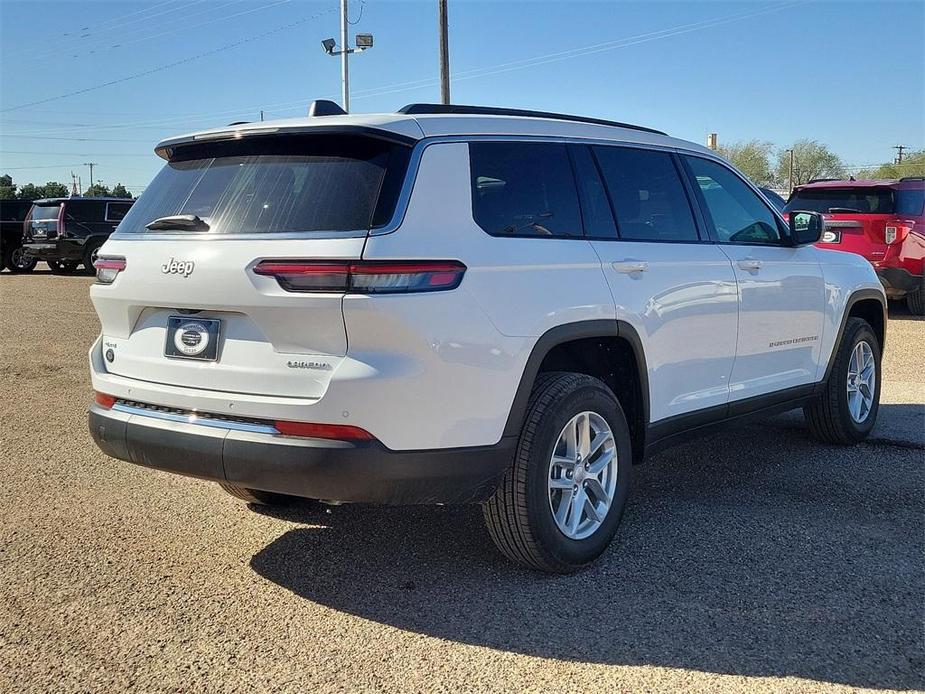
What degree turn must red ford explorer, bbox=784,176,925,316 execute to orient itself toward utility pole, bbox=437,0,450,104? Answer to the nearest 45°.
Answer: approximately 90° to its left

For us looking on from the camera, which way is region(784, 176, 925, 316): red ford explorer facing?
facing away from the viewer and to the right of the viewer

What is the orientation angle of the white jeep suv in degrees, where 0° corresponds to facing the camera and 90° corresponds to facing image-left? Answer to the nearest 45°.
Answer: approximately 225°

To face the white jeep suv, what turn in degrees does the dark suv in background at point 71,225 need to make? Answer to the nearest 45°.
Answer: approximately 135° to its right

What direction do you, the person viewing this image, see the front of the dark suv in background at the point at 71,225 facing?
facing away from the viewer and to the right of the viewer

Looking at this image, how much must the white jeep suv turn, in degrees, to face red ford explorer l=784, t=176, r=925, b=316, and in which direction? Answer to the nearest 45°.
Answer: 0° — it already faces it

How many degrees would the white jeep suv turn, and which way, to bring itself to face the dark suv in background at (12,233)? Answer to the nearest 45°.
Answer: approximately 90° to its left

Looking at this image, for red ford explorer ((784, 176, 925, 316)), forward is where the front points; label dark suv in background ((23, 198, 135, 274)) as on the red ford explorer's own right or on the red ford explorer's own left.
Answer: on the red ford explorer's own left

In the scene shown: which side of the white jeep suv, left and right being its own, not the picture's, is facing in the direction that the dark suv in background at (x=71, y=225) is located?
left
